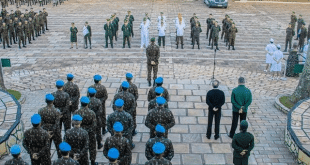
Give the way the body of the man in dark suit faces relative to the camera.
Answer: away from the camera

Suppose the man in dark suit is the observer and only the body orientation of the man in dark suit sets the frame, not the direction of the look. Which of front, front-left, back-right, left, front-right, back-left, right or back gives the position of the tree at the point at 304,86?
front-right

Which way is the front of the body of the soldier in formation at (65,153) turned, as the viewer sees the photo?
away from the camera

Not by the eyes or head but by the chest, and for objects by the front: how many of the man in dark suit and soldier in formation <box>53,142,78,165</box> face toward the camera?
0

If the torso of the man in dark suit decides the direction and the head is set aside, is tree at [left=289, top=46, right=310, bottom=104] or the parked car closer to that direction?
the parked car
